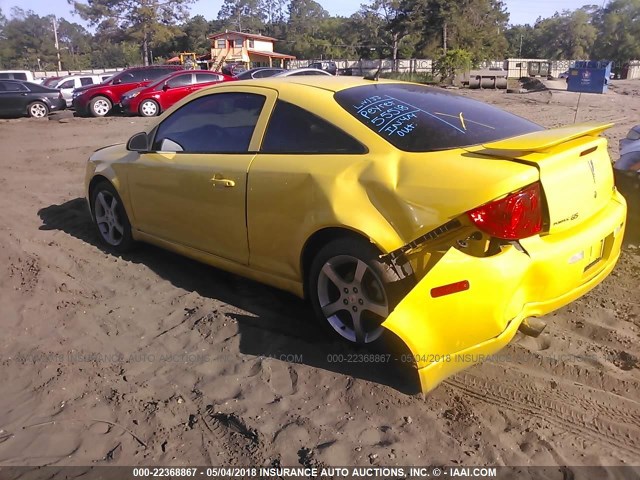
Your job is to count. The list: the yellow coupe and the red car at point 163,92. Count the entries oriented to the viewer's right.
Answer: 0

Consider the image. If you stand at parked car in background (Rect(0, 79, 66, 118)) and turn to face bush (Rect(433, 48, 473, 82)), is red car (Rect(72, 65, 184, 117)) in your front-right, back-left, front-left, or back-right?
front-right

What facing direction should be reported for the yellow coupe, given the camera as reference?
facing away from the viewer and to the left of the viewer

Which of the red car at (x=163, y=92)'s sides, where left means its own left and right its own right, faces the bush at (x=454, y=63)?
back

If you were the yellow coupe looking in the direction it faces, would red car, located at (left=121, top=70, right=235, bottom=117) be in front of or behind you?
in front

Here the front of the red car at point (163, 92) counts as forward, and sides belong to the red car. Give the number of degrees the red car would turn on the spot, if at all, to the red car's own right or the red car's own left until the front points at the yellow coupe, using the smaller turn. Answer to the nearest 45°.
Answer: approximately 45° to the red car's own left

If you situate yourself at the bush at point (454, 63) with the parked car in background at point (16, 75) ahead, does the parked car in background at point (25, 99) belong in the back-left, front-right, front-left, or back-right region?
front-left

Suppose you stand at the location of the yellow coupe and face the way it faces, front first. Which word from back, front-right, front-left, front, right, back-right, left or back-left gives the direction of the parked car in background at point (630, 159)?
right

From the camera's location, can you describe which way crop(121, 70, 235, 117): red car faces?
facing the viewer and to the left of the viewer

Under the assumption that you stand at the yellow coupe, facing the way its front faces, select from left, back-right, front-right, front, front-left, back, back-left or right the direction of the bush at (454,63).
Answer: front-right

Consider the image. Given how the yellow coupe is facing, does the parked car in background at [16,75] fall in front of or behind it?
in front
